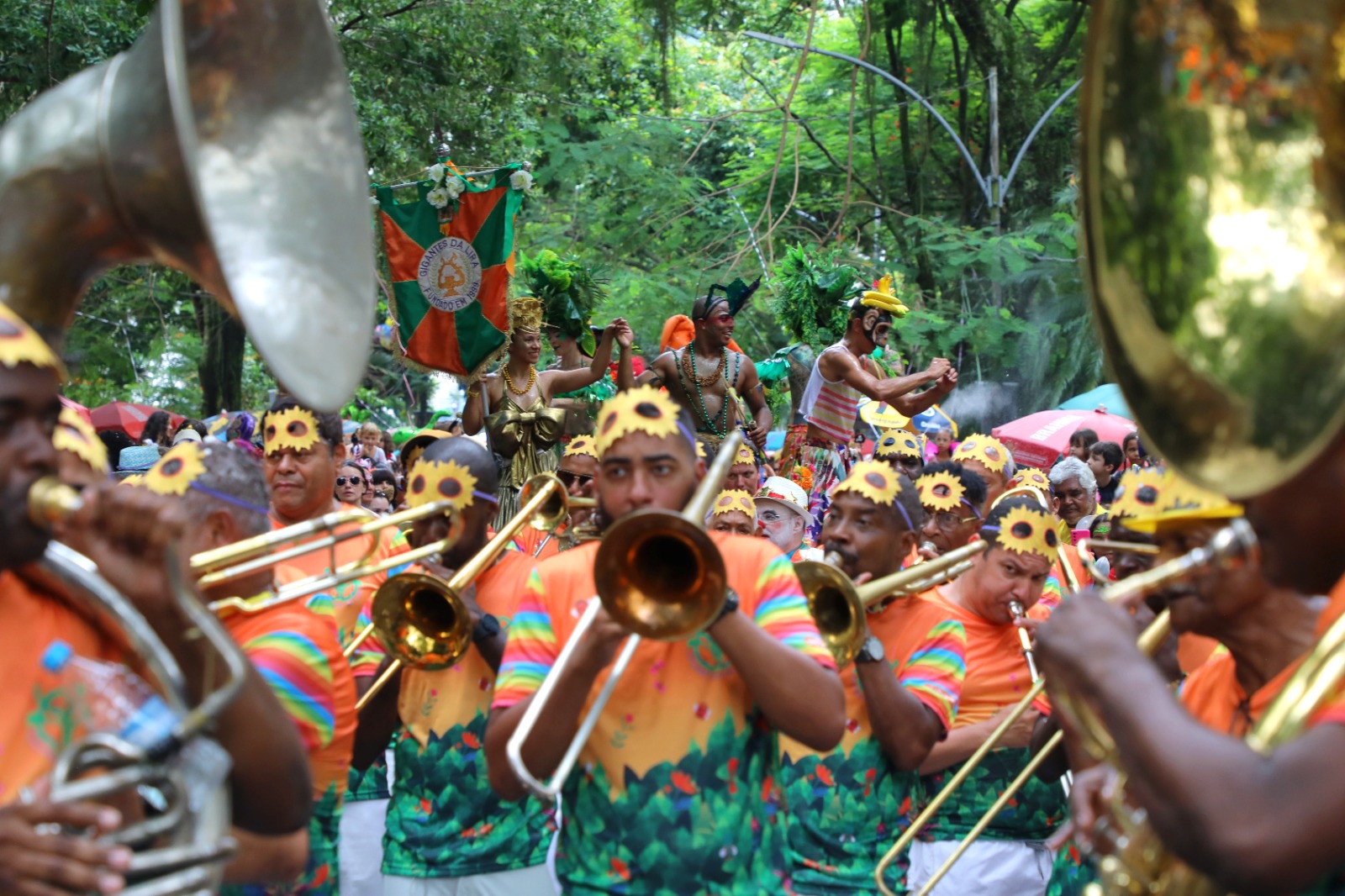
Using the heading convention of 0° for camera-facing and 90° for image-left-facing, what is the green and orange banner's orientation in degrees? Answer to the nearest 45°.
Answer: approximately 0°

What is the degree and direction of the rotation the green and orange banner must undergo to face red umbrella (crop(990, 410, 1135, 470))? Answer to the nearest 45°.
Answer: approximately 135° to its left

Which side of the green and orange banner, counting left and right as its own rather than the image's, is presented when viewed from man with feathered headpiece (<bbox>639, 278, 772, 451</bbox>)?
left

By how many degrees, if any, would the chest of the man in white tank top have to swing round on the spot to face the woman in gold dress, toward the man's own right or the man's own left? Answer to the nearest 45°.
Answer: approximately 135° to the man's own right

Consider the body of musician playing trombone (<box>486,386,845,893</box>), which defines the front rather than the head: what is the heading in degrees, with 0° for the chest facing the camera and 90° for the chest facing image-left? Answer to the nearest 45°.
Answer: approximately 0°

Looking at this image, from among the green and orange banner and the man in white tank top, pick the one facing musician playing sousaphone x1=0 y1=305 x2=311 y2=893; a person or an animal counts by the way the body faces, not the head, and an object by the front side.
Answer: the green and orange banner

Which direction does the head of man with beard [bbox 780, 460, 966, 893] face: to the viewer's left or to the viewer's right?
to the viewer's left
